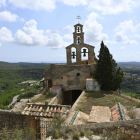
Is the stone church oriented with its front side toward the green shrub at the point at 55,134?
yes

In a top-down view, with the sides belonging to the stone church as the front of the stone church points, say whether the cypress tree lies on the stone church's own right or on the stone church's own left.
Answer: on the stone church's own left

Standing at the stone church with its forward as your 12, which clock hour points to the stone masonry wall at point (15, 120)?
The stone masonry wall is roughly at 1 o'clock from the stone church.

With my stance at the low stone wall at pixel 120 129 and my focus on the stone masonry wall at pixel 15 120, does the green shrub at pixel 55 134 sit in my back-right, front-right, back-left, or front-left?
front-left

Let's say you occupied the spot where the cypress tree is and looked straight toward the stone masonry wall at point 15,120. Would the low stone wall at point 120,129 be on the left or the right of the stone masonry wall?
left

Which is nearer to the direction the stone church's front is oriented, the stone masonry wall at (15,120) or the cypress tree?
the stone masonry wall

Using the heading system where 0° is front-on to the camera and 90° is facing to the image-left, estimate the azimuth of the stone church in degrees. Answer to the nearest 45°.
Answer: approximately 0°

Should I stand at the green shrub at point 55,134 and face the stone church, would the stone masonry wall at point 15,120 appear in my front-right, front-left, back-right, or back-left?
front-left

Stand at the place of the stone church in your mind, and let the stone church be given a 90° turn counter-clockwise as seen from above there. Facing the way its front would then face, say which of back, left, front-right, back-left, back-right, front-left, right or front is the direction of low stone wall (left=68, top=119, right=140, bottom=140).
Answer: right

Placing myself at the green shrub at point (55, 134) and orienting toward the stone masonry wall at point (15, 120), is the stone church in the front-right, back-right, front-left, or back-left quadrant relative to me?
front-right
